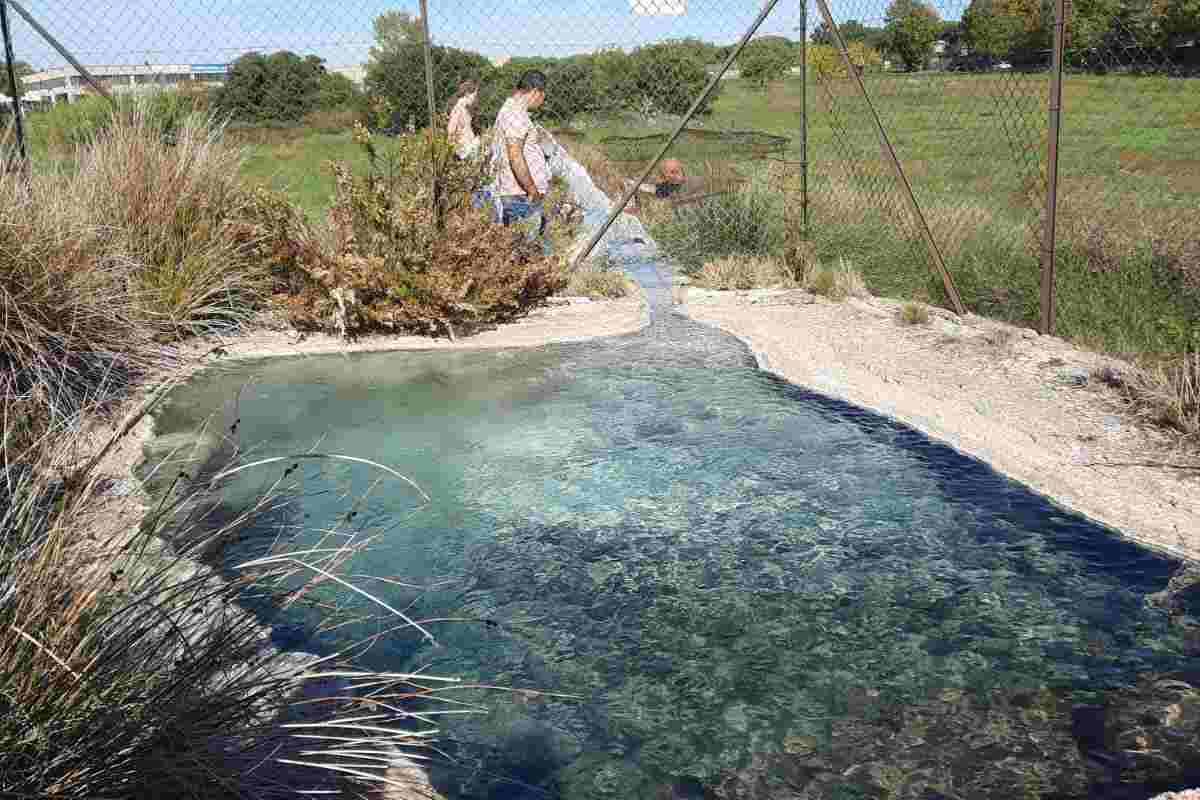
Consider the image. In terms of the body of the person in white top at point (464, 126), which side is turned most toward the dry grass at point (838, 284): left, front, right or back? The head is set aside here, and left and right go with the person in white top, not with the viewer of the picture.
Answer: front

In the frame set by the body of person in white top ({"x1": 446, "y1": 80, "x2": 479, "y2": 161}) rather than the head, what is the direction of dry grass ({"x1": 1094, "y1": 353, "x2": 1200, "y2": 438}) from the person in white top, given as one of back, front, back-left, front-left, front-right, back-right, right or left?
front-right

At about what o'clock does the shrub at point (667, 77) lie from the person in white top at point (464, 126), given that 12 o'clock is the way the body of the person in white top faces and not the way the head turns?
The shrub is roughly at 10 o'clock from the person in white top.

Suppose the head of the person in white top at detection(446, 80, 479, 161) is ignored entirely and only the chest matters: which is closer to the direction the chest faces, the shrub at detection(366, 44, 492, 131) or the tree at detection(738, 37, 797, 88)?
the tree

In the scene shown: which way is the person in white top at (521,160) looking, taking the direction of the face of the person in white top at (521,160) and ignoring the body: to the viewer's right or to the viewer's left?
to the viewer's right

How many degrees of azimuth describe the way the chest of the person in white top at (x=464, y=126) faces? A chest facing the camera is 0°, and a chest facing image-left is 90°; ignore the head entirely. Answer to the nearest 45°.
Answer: approximately 270°

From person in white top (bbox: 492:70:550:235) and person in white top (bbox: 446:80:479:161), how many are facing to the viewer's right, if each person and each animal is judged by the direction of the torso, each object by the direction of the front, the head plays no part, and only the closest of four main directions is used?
2

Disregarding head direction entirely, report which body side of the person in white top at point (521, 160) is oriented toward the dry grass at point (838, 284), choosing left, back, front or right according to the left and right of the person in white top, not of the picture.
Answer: front

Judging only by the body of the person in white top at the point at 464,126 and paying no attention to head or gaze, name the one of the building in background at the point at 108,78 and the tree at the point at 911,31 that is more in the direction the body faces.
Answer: the tree

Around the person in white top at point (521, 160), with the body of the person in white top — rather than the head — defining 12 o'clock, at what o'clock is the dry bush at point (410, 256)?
The dry bush is roughly at 4 o'clock from the person in white top.

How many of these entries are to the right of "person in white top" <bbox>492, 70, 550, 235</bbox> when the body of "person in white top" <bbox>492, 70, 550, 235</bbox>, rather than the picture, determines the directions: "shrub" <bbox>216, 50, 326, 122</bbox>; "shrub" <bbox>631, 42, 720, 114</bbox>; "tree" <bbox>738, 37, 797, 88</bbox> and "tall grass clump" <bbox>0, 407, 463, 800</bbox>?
1

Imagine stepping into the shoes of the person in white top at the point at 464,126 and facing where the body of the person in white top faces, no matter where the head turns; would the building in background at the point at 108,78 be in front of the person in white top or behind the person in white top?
behind

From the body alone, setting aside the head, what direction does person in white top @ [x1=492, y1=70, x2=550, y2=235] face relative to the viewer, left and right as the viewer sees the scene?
facing to the right of the viewer
